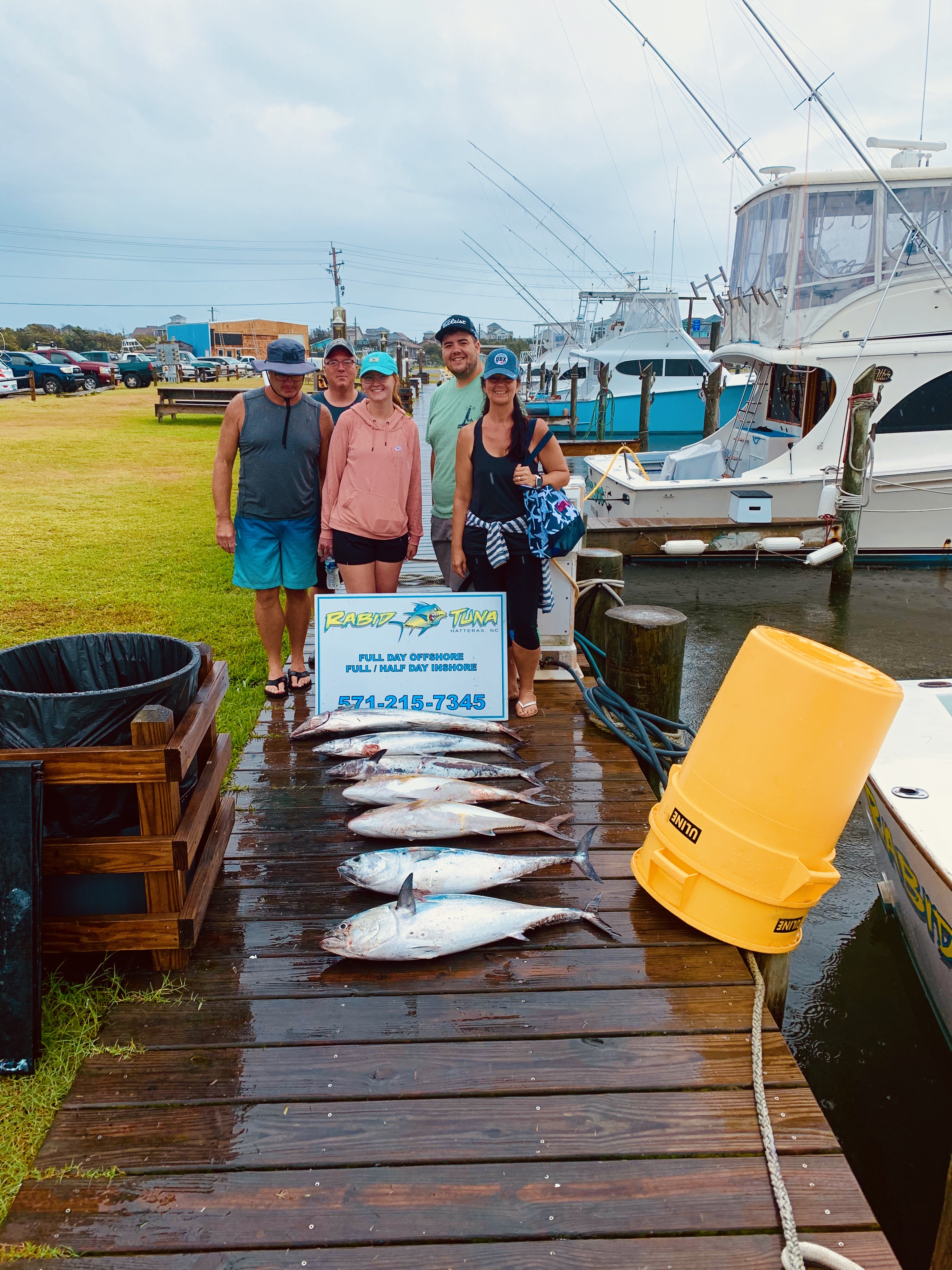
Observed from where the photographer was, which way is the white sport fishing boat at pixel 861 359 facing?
facing to the right of the viewer

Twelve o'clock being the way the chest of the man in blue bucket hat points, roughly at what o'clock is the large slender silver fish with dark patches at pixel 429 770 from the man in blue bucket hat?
The large slender silver fish with dark patches is roughly at 11 o'clock from the man in blue bucket hat.

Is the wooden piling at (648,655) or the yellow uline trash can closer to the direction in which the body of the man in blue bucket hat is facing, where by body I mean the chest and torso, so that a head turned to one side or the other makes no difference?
the yellow uline trash can

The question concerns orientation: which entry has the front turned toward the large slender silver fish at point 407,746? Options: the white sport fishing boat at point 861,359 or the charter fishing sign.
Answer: the charter fishing sign

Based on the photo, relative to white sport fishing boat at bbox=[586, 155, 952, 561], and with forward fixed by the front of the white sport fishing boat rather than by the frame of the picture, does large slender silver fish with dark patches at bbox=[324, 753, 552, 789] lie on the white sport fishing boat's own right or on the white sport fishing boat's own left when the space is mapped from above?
on the white sport fishing boat's own right

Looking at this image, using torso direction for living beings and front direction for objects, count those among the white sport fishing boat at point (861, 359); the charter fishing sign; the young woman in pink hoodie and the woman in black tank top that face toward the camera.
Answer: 3

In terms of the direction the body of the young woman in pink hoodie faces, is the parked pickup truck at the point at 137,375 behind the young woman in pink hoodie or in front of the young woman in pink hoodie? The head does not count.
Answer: behind

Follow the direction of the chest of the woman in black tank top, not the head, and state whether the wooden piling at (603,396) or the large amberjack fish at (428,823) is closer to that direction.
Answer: the large amberjack fish
